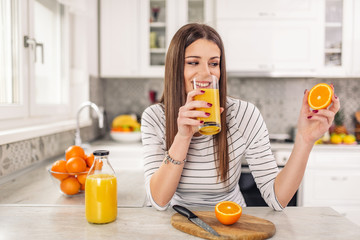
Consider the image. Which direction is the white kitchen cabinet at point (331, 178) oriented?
toward the camera

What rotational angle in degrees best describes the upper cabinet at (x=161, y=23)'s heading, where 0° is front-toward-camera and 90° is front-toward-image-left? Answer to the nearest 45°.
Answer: approximately 0°

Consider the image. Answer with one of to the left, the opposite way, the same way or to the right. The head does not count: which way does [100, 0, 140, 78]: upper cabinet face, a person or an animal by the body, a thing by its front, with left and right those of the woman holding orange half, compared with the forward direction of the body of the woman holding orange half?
the same way

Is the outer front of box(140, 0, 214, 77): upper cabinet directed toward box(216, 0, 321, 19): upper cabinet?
no

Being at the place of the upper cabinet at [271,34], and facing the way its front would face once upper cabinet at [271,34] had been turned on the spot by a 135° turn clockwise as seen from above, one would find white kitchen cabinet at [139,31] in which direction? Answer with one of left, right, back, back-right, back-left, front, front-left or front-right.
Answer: front-left

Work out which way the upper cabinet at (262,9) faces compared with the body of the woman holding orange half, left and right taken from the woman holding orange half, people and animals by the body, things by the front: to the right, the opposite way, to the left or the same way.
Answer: the same way

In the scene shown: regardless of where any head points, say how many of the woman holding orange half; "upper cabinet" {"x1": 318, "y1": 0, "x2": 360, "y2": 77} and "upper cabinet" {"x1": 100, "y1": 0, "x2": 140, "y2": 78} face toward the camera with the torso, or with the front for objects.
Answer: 3

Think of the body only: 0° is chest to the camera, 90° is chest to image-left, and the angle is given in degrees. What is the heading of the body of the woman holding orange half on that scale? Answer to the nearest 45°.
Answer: approximately 0°

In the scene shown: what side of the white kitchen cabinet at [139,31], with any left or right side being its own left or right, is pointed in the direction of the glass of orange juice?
front

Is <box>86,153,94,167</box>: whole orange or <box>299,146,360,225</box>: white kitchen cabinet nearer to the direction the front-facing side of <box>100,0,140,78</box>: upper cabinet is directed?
the whole orange

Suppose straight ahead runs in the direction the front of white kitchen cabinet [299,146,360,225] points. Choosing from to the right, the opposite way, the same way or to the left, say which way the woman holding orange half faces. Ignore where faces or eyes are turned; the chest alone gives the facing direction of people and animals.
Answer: the same way

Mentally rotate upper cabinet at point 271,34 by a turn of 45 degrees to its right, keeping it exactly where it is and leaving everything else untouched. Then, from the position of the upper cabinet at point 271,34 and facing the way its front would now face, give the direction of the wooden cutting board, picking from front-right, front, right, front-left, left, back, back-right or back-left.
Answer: front-left

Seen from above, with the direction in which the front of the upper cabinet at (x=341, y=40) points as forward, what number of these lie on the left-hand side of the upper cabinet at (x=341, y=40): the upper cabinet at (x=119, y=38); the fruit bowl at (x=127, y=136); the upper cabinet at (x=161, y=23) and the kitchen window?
0

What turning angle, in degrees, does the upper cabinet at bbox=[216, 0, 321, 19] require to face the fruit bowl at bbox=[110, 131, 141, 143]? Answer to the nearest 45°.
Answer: approximately 90° to its right

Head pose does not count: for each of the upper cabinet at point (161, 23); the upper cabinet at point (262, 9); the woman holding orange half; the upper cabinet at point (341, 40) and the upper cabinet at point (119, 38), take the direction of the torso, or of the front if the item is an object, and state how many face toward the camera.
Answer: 5

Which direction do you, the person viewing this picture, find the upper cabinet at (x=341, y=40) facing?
facing the viewer

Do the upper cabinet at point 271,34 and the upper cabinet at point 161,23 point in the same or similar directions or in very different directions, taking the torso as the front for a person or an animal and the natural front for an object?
same or similar directions

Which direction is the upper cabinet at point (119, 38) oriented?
toward the camera

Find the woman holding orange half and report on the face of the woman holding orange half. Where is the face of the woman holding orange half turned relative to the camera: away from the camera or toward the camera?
toward the camera

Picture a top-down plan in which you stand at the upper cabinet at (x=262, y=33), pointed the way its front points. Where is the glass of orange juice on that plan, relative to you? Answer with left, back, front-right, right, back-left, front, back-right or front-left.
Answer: front
